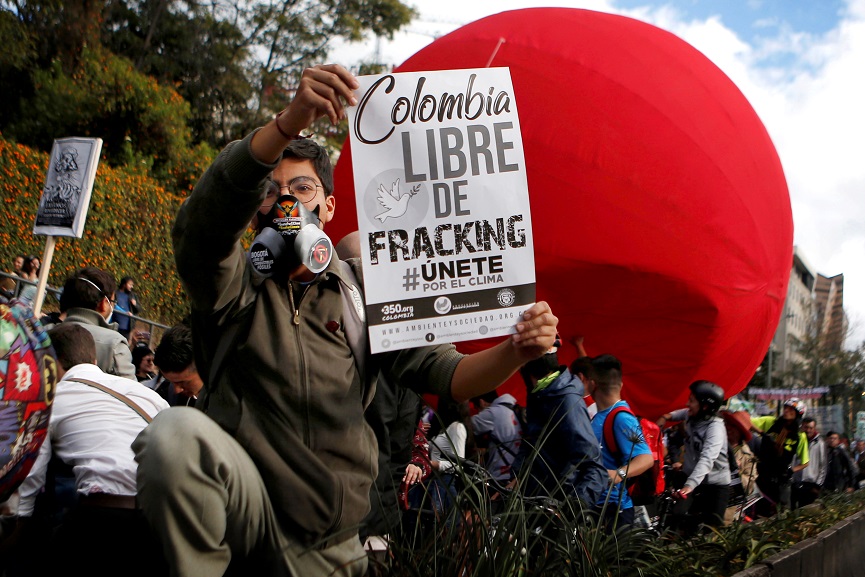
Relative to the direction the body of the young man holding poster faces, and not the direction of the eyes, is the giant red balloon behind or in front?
behind

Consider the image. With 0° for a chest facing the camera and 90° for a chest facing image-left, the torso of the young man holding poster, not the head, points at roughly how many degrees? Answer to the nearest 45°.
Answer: approximately 0°

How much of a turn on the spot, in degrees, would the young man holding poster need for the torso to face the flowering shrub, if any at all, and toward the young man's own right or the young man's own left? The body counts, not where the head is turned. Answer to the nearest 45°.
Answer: approximately 180°

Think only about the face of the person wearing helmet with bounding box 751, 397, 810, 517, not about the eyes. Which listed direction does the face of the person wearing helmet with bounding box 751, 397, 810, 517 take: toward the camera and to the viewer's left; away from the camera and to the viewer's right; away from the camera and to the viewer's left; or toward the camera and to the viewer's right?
toward the camera and to the viewer's left

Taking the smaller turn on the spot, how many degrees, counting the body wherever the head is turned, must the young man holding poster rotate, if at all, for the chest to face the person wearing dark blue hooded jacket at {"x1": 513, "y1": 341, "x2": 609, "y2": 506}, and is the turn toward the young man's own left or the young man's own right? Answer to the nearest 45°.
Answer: approximately 135° to the young man's own left

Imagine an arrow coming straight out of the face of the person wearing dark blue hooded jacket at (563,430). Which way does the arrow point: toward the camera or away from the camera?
away from the camera
